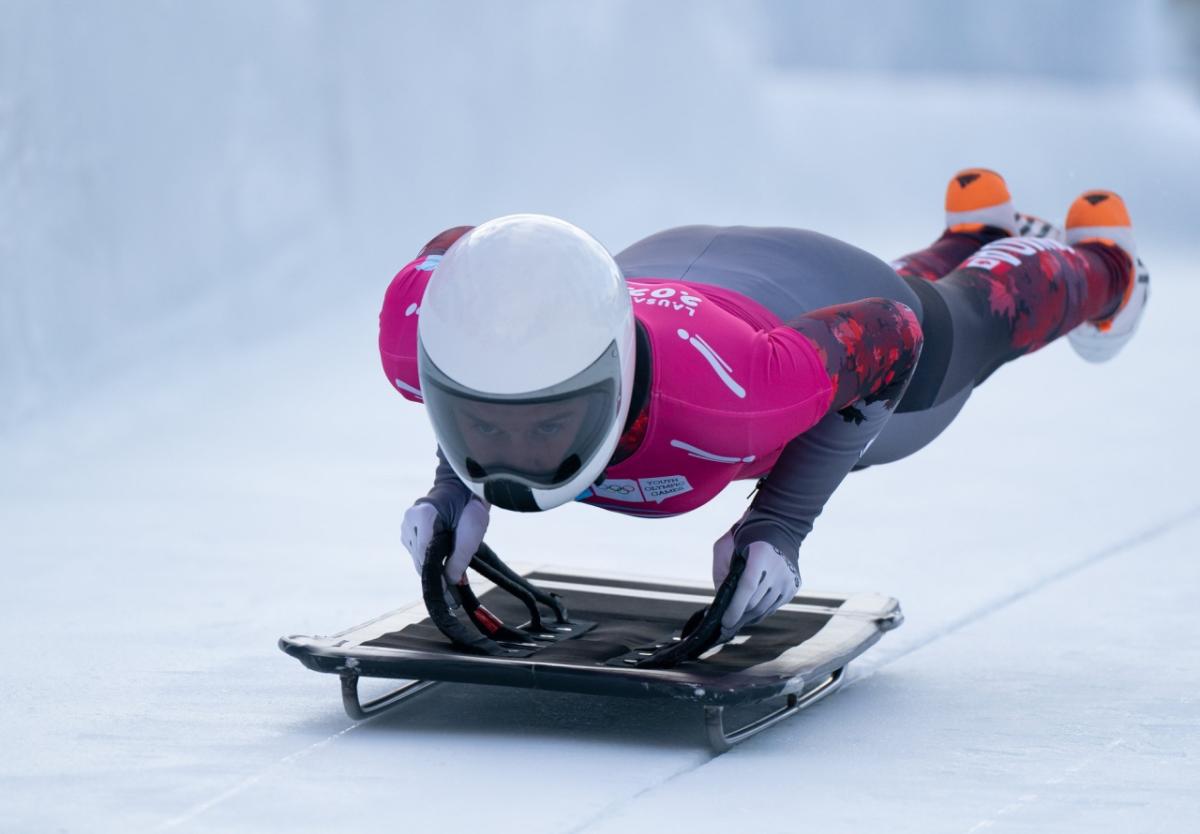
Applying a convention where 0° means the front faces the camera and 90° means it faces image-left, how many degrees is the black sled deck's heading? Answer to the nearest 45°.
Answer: approximately 45°
